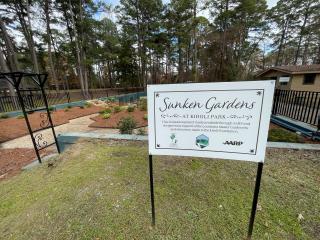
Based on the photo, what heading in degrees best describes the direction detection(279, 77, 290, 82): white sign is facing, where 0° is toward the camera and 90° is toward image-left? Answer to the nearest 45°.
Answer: approximately 0°

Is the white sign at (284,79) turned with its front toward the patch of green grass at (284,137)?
yes

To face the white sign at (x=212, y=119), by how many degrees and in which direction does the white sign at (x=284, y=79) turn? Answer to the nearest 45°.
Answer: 0° — it already faces it

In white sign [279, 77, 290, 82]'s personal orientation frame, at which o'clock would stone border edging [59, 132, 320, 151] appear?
The stone border edging is roughly at 12 o'clock from the white sign.
